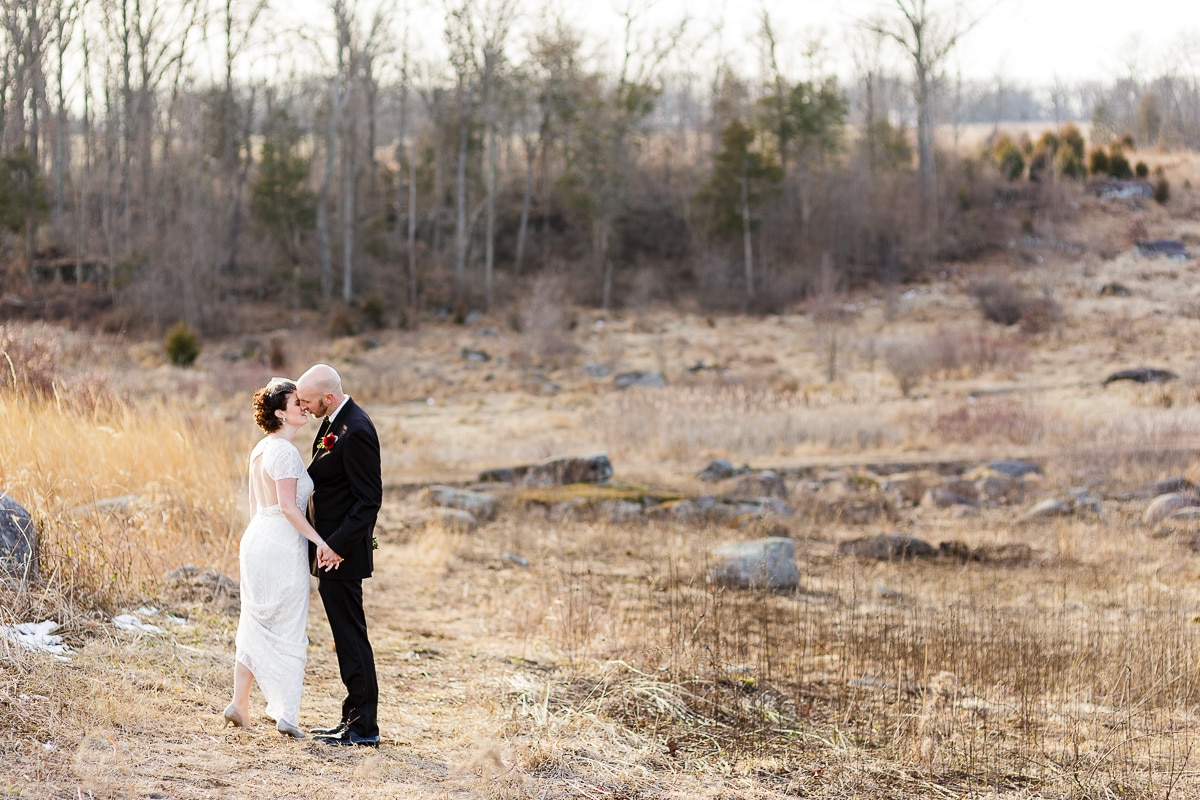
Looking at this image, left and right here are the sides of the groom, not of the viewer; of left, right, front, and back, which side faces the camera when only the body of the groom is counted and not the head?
left

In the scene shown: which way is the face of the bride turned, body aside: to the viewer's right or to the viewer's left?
to the viewer's right

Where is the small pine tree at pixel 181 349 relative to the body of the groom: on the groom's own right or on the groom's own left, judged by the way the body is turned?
on the groom's own right

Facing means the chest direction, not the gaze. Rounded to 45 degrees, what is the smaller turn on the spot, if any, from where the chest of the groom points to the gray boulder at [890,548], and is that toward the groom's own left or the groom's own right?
approximately 135° to the groom's own right

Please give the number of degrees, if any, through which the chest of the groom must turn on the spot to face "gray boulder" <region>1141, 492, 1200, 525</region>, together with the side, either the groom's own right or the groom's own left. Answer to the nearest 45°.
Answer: approximately 135° to the groom's own right

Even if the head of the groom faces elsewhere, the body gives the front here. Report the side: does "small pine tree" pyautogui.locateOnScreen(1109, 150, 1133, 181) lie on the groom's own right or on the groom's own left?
on the groom's own right

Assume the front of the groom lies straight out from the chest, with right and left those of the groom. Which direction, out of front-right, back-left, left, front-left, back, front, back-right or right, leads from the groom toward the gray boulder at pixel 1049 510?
back-right

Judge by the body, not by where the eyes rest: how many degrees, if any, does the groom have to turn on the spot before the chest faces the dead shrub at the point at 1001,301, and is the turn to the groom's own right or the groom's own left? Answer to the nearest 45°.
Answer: approximately 135° to the groom's own right

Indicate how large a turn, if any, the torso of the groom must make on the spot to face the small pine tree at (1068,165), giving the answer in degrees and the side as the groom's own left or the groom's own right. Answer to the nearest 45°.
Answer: approximately 135° to the groom's own right
